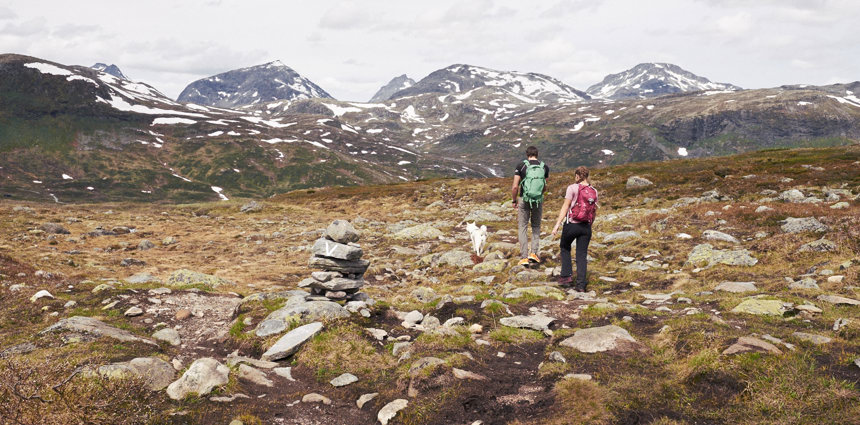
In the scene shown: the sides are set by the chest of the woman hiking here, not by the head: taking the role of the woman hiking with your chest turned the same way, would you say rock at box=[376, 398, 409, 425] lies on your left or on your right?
on your left

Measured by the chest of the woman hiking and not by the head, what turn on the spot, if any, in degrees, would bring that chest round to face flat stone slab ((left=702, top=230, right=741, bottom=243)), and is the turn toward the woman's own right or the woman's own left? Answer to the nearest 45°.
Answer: approximately 90° to the woman's own right

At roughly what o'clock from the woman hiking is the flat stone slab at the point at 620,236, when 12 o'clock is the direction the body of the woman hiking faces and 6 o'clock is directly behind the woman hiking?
The flat stone slab is roughly at 2 o'clock from the woman hiking.

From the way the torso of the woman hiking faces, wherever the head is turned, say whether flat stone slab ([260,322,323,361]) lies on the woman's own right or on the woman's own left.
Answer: on the woman's own left

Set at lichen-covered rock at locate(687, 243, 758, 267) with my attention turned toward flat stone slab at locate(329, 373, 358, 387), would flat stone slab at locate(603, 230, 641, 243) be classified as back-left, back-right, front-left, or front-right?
back-right

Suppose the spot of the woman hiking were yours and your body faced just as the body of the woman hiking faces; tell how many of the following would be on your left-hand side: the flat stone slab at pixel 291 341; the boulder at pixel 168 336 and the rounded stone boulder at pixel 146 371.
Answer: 3

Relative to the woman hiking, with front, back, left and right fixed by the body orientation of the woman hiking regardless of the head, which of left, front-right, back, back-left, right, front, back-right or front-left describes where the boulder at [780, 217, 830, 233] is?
right

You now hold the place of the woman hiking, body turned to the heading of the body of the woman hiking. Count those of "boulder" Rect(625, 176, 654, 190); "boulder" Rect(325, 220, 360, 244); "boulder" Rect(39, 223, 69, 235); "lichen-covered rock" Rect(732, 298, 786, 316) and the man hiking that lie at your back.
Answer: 1

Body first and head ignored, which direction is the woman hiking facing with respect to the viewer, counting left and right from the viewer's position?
facing away from the viewer and to the left of the viewer

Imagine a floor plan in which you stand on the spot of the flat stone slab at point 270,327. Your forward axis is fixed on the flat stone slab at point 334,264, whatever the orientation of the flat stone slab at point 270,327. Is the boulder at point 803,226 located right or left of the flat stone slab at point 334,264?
right

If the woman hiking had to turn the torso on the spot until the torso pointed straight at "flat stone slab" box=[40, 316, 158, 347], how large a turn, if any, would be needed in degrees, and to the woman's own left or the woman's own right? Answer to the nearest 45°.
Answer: approximately 90° to the woman's own left

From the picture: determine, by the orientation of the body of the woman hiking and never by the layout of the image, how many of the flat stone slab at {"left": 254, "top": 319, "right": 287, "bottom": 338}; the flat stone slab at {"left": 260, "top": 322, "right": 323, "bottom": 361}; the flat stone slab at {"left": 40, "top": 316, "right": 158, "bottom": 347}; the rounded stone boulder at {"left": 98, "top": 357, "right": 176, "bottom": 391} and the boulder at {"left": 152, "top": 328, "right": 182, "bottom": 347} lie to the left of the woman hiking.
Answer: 5
